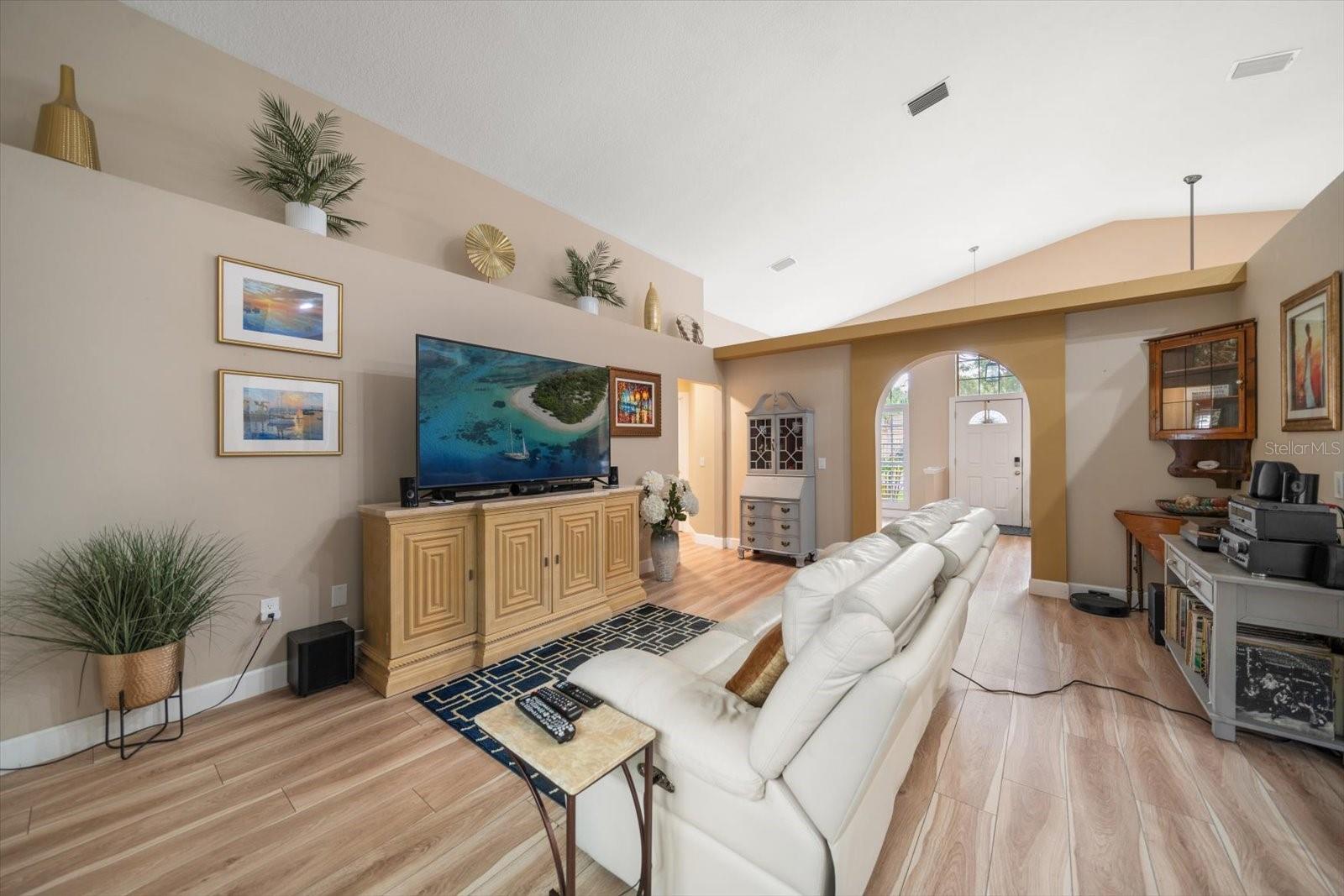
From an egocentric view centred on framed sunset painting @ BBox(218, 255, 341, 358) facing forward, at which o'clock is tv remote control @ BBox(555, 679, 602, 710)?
The tv remote control is roughly at 1 o'clock from the framed sunset painting.

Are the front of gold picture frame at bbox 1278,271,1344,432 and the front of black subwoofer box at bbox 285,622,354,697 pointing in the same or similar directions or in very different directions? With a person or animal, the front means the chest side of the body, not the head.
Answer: very different directions

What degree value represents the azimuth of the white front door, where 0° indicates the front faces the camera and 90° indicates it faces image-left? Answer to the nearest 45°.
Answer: approximately 0°

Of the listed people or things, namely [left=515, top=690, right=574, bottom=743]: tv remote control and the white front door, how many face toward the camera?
1

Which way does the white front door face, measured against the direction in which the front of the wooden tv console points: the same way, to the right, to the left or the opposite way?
to the right
